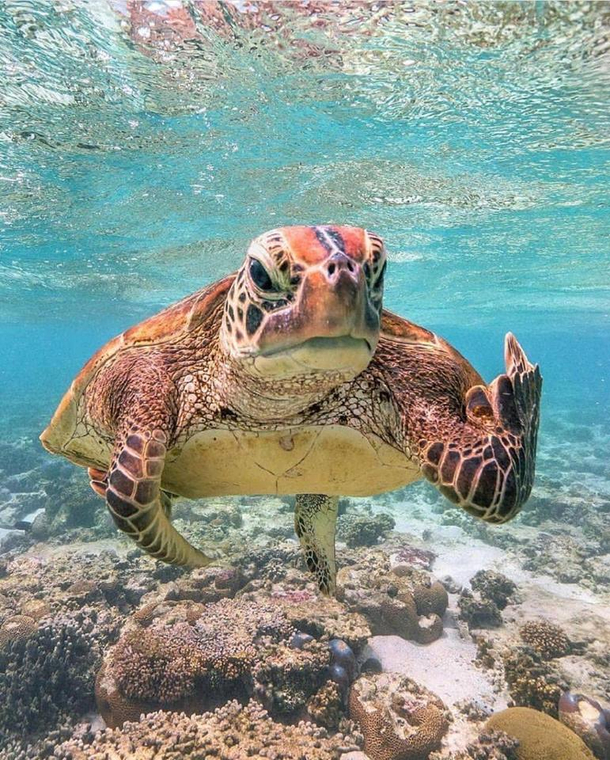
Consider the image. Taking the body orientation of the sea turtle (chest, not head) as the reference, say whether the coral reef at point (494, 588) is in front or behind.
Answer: behind

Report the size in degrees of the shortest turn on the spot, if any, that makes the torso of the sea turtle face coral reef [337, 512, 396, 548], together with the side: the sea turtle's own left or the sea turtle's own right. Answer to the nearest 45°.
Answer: approximately 180°

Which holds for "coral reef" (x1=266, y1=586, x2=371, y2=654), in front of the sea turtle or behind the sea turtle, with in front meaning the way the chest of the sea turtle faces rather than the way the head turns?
behind

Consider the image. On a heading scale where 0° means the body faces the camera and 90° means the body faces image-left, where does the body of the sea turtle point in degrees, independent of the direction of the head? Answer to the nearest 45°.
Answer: approximately 0°

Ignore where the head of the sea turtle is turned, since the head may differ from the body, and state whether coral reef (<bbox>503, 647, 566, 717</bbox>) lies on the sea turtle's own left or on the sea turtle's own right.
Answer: on the sea turtle's own left
